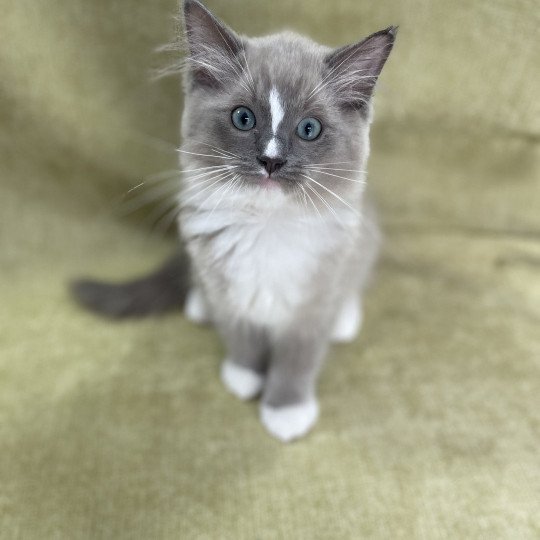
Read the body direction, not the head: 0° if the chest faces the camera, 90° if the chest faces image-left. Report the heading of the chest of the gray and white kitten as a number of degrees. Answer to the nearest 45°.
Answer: approximately 0°
